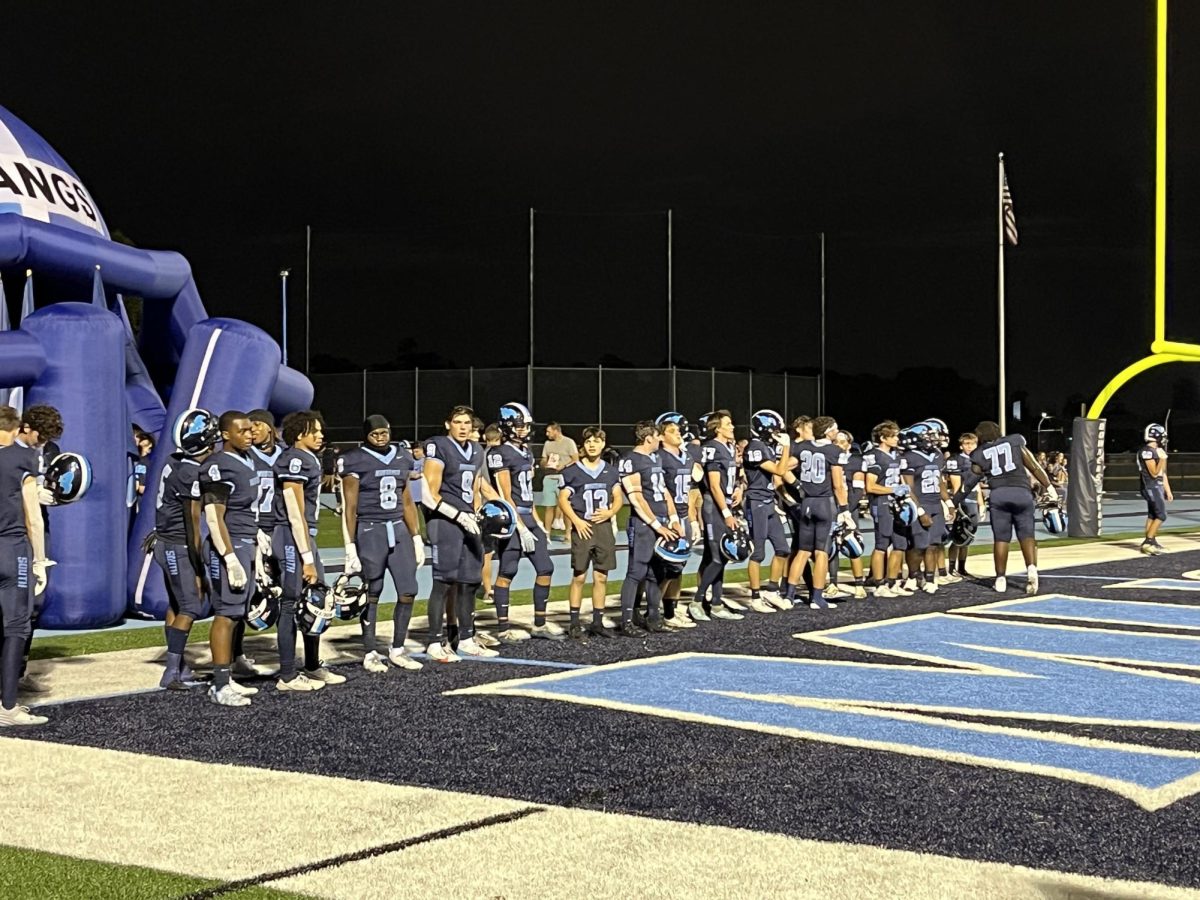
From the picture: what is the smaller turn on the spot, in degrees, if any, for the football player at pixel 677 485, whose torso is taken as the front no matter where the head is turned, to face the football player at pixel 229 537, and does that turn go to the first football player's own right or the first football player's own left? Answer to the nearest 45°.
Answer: approximately 90° to the first football player's own right

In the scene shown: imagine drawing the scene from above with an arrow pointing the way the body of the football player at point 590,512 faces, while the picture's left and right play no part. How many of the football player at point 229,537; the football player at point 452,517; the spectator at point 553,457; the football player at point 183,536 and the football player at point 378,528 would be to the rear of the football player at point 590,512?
1

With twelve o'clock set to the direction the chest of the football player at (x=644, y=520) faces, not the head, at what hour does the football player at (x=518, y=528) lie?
the football player at (x=518, y=528) is roughly at 5 o'clock from the football player at (x=644, y=520).

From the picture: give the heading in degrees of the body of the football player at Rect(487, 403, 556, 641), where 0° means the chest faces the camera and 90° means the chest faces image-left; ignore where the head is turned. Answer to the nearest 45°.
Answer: approximately 315°

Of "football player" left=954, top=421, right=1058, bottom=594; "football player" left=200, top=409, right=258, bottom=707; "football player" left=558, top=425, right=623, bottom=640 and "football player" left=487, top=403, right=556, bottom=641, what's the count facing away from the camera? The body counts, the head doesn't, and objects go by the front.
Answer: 1

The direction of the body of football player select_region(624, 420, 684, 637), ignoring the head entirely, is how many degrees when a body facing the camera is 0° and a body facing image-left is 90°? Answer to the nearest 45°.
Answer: approximately 315°

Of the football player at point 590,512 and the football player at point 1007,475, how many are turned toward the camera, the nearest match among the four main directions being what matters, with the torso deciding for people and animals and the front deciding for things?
1

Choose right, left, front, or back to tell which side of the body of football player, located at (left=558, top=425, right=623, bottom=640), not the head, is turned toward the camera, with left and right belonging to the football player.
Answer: front

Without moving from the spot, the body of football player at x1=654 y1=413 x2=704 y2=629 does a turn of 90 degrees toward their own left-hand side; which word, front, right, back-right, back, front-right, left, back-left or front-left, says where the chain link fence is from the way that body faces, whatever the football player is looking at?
front-left

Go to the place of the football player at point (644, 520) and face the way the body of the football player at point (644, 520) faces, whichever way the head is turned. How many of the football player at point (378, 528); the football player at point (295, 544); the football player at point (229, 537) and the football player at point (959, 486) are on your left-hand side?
1

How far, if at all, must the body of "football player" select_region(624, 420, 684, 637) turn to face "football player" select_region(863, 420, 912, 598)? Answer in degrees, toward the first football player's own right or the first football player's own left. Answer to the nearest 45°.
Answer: approximately 90° to the first football player's own left
